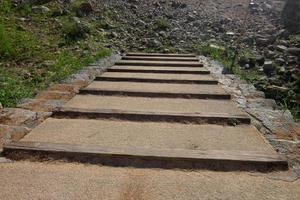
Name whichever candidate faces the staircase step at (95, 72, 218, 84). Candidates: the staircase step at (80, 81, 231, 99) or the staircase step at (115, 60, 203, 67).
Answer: the staircase step at (115, 60, 203, 67)

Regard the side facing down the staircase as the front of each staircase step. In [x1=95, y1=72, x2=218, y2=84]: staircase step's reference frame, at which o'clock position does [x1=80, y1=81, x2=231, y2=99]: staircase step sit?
[x1=80, y1=81, x2=231, y2=99]: staircase step is roughly at 12 o'clock from [x1=95, y1=72, x2=218, y2=84]: staircase step.

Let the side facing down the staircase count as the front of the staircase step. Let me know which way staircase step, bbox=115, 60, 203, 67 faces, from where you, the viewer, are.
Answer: facing the viewer

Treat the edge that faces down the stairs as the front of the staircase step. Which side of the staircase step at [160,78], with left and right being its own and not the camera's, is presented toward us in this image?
front

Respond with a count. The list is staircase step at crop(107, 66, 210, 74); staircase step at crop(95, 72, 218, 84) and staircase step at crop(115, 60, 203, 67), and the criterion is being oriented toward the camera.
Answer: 3

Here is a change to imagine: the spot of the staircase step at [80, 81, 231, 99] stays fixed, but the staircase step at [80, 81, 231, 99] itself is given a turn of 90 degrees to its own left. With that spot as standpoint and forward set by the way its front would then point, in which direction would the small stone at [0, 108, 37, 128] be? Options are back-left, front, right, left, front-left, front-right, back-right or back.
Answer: back-right

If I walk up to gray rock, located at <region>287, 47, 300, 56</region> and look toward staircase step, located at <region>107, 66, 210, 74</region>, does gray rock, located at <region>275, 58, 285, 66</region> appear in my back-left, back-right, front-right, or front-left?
front-left

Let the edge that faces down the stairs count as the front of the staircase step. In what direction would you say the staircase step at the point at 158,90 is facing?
toward the camera

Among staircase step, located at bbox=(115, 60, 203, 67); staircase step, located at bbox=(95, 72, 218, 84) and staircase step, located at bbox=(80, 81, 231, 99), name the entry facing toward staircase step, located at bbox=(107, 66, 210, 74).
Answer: staircase step, located at bbox=(115, 60, 203, 67)

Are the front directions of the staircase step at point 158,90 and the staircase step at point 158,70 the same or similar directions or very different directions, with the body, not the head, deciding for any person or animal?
same or similar directions

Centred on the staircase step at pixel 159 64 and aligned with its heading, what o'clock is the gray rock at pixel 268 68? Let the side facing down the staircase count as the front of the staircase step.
The gray rock is roughly at 9 o'clock from the staircase step.

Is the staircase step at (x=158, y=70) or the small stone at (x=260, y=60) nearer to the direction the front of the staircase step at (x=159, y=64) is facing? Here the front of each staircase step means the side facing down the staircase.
the staircase step

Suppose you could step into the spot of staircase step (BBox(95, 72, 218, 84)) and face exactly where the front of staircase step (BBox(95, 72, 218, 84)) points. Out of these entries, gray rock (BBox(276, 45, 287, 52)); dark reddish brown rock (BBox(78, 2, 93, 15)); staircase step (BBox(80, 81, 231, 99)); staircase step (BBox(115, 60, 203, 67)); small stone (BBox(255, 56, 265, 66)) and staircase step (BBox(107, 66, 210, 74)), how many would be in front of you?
1

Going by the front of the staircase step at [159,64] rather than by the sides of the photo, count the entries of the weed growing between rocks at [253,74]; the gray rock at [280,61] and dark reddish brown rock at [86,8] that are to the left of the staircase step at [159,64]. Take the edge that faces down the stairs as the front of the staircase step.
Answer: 2
